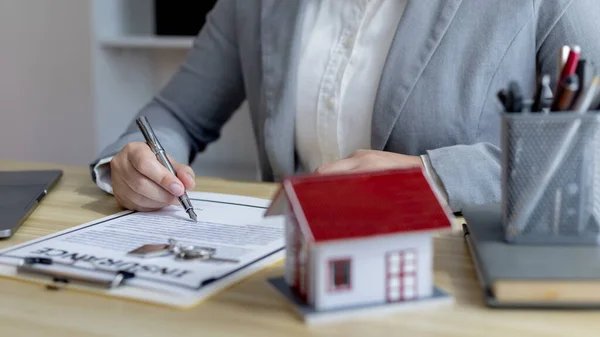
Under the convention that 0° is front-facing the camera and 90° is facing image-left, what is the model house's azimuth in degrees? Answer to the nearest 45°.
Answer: approximately 0°

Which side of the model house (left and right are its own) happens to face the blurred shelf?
back

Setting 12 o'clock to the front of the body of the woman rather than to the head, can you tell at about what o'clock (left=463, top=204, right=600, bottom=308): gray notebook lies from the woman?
The gray notebook is roughly at 10 o'clock from the woman.

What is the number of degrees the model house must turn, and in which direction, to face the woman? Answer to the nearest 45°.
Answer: approximately 180°

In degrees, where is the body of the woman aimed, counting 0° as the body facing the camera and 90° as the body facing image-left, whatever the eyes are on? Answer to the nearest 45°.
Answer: approximately 45°

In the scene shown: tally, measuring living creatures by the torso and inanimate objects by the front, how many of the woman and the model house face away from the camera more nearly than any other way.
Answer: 0
